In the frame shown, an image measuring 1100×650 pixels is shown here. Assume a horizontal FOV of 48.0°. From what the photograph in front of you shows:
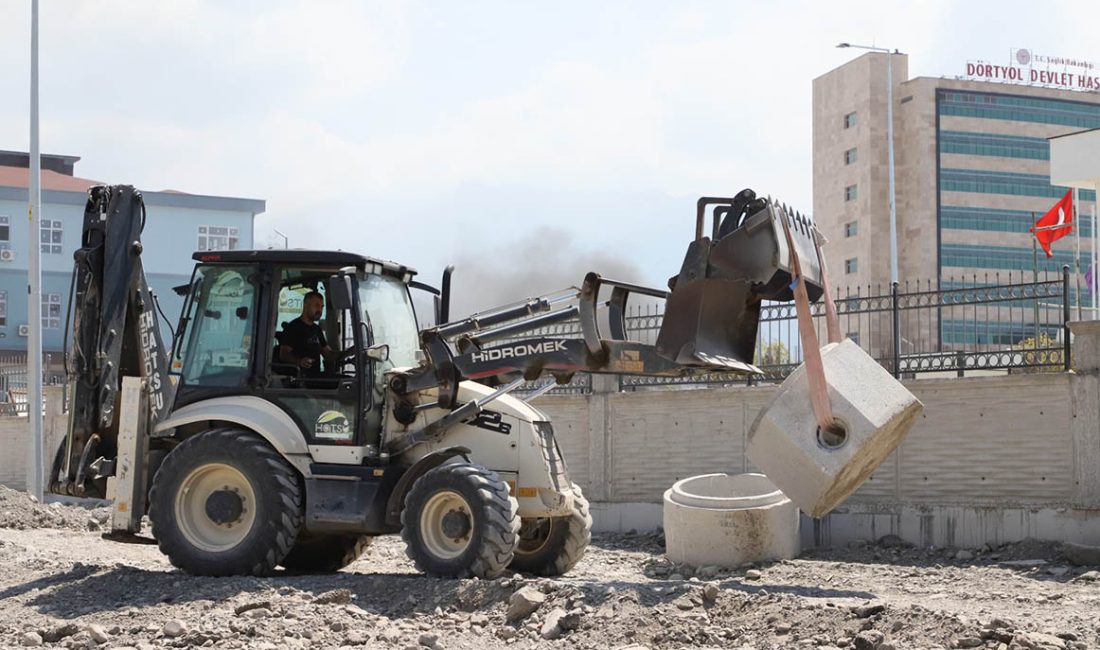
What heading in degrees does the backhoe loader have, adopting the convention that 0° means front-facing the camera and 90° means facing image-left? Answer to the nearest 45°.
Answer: approximately 315°

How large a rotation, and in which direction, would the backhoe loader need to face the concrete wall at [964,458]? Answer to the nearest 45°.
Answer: approximately 90° to its left

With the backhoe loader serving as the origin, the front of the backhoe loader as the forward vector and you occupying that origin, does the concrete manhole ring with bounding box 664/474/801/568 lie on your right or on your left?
on your left

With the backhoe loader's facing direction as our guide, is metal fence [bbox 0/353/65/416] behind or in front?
behind

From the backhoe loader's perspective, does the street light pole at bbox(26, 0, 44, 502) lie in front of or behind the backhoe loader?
behind

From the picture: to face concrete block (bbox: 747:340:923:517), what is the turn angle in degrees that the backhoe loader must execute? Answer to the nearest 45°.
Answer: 0° — it already faces it

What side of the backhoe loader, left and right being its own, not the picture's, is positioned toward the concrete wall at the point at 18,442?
back
